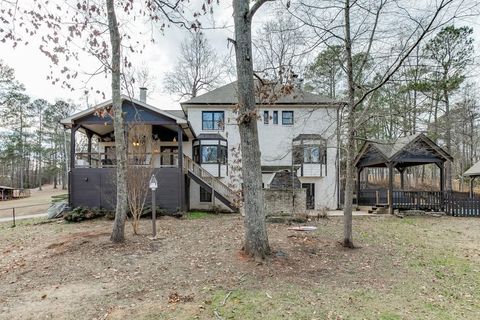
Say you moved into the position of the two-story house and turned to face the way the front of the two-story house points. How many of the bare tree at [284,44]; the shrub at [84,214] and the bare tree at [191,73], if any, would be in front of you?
2

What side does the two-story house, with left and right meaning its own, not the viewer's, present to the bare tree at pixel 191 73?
front

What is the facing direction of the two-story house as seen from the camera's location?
facing away from the viewer

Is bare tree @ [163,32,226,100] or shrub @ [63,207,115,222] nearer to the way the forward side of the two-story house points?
the bare tree

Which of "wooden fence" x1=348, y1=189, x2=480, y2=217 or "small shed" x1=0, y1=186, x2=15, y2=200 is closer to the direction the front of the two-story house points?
the small shed
